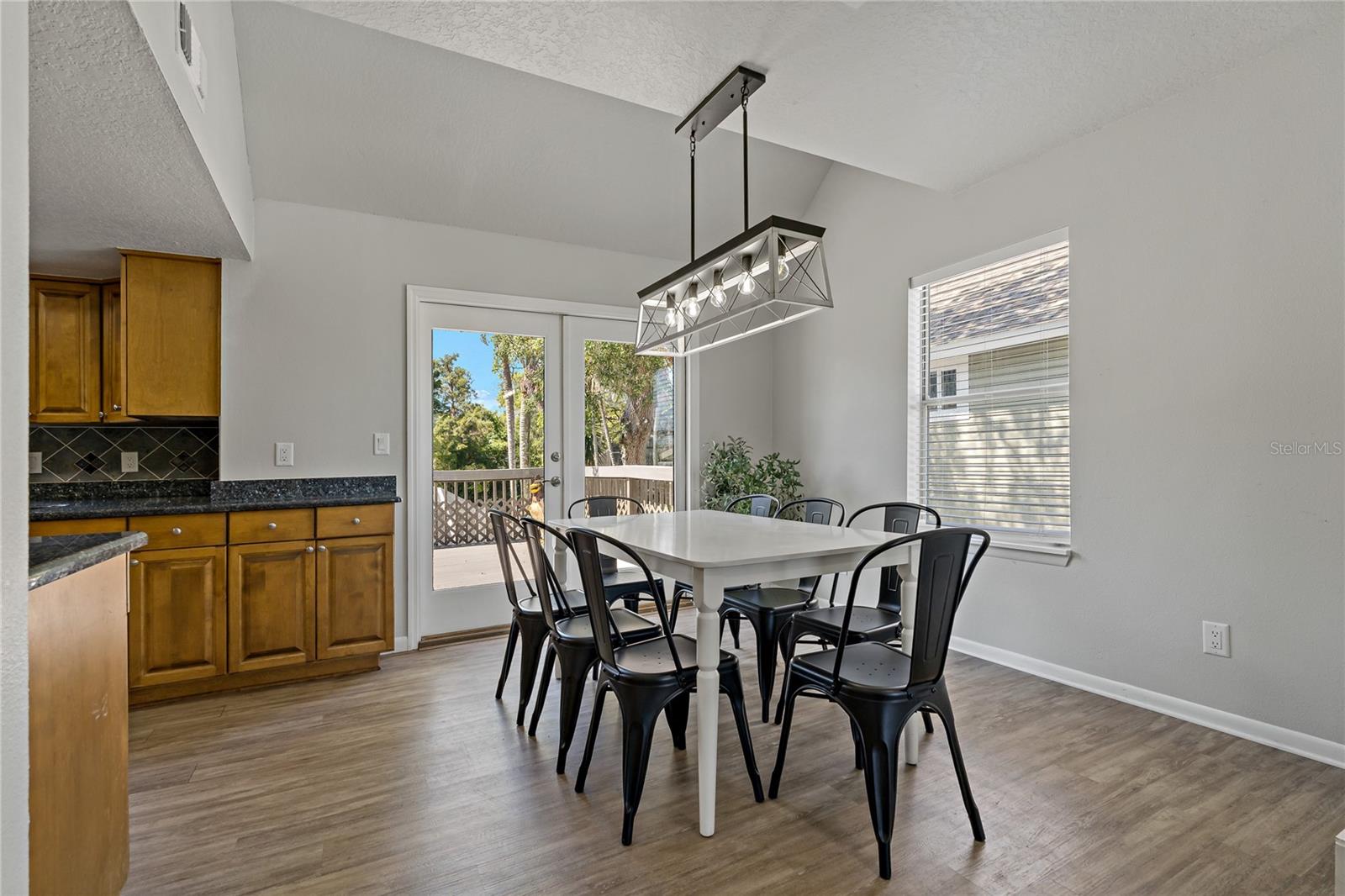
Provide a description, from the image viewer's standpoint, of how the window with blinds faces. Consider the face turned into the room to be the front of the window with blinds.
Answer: facing the viewer and to the left of the viewer

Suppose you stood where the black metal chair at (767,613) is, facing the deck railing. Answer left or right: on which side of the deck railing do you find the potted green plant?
right

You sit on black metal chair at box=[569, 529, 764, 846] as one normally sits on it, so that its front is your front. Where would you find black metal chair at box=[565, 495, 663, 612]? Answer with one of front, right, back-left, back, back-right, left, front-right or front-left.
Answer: front-left

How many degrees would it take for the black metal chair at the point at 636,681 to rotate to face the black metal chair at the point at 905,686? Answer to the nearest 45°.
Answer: approximately 45° to its right

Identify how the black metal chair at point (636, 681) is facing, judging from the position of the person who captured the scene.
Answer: facing away from the viewer and to the right of the viewer

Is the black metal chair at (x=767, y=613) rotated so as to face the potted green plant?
no

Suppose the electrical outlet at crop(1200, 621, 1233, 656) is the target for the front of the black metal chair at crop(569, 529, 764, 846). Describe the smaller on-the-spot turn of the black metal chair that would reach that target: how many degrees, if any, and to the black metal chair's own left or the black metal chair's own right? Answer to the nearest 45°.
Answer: approximately 45° to the black metal chair's own right

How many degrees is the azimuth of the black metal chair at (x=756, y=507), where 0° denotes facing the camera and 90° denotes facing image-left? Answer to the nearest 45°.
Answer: approximately 45°

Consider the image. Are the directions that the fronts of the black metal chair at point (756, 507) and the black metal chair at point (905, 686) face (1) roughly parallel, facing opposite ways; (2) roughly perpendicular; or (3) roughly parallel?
roughly perpendicular

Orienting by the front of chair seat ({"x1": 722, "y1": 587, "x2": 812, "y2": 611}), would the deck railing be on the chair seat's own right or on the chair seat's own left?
on the chair seat's own right

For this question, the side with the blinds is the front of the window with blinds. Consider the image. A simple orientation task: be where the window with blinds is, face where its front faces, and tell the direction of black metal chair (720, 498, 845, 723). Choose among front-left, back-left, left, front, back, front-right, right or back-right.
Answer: front

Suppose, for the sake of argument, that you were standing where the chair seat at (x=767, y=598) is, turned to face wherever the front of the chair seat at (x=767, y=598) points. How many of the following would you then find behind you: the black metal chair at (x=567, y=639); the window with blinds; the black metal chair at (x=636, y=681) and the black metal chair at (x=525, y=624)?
1

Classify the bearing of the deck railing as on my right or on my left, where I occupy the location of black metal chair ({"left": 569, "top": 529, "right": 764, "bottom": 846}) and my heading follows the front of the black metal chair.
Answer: on my left

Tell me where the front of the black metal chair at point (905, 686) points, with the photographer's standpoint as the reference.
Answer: facing away from the viewer and to the left of the viewer

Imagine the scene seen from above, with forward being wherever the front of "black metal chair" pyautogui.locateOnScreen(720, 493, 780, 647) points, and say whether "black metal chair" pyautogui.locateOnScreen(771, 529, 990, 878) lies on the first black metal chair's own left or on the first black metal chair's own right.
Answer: on the first black metal chair's own left

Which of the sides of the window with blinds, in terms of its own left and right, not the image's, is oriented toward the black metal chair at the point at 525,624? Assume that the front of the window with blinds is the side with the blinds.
front
